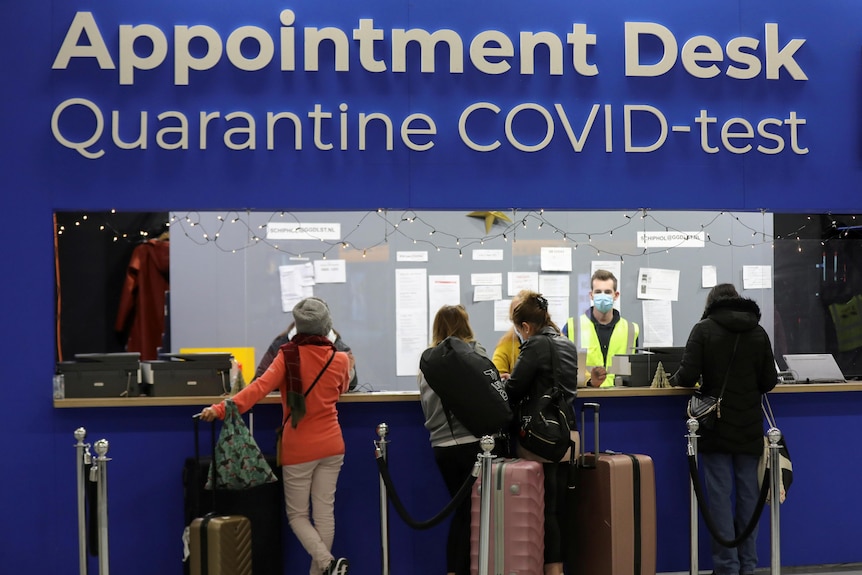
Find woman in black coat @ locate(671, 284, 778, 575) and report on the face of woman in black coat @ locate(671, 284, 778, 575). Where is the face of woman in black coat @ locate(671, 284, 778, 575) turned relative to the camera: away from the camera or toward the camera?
away from the camera

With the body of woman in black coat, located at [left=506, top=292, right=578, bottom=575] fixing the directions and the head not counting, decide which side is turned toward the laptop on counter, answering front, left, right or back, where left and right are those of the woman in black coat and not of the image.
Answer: right

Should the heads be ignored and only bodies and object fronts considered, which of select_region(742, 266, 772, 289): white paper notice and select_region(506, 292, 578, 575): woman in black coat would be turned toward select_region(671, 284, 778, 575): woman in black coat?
the white paper notice

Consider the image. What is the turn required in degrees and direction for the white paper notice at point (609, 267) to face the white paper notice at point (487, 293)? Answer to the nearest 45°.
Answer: approximately 90° to its right

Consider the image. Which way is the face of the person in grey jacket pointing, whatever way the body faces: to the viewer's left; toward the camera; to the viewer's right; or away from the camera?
away from the camera

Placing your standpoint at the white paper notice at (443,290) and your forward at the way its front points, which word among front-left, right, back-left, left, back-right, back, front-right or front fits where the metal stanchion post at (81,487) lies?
front-right
